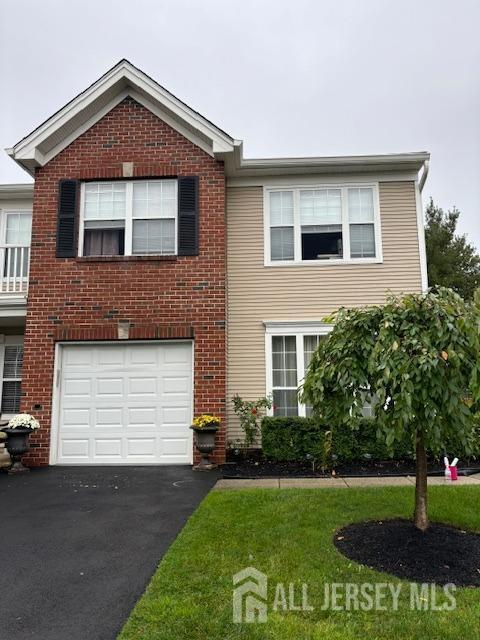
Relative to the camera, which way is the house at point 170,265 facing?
toward the camera

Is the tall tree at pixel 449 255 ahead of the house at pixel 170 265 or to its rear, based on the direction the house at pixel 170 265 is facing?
to the rear
